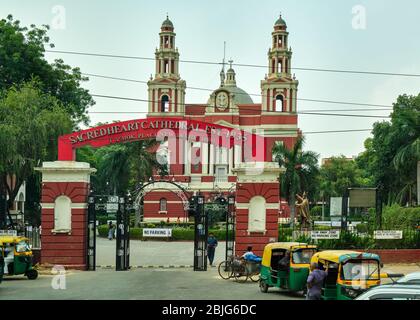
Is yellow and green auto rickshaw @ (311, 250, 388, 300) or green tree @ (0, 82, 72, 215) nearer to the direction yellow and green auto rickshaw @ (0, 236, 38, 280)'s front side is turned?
the yellow and green auto rickshaw

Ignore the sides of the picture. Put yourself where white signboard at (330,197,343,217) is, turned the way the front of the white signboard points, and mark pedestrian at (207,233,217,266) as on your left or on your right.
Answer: on your right

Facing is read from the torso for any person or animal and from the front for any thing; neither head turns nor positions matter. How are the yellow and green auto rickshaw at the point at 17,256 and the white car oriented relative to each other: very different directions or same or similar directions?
very different directions

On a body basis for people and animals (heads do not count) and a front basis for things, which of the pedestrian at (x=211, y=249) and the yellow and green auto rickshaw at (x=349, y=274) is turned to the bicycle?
the pedestrian

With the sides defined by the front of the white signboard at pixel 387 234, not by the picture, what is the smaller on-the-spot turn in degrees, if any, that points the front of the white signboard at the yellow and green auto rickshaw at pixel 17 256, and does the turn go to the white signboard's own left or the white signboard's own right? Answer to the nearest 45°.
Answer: approximately 45° to the white signboard's own right

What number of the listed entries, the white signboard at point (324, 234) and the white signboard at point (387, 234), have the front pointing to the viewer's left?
0

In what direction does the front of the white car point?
to the viewer's left

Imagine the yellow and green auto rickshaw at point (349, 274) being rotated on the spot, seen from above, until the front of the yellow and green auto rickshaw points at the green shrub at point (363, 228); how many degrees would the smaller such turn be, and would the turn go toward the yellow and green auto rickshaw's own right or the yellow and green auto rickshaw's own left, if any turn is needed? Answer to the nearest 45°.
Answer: approximately 135° to the yellow and green auto rickshaw's own left

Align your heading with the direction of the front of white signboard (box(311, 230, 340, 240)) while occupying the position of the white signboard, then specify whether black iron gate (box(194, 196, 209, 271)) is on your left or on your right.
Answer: on your right

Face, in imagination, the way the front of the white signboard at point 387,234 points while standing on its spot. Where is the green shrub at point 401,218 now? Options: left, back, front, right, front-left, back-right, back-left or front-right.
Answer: back
